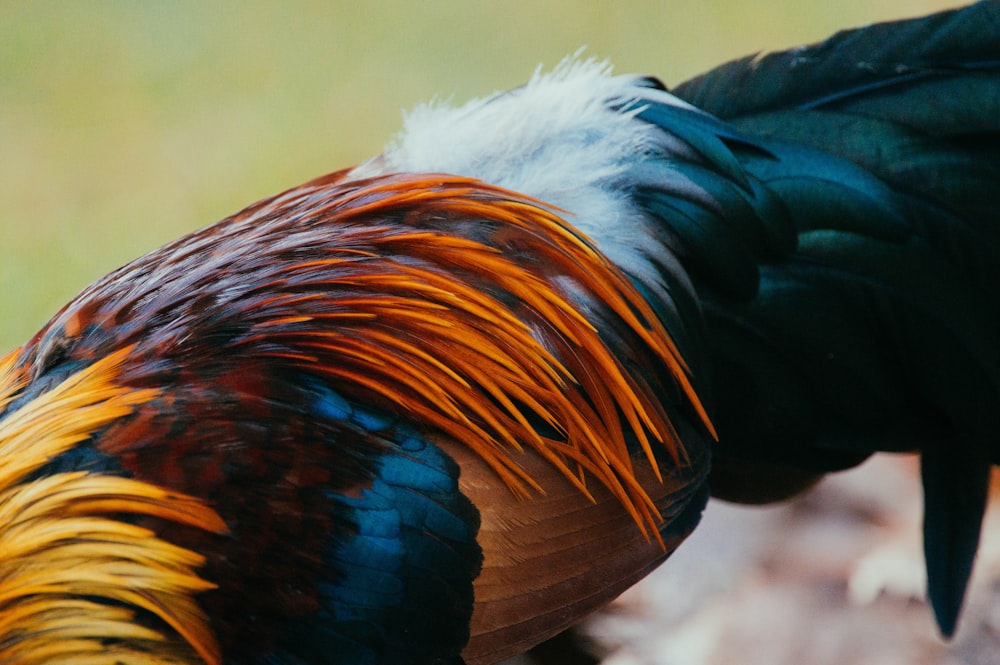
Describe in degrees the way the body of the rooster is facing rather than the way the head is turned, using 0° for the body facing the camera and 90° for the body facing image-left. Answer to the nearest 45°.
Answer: approximately 90°
